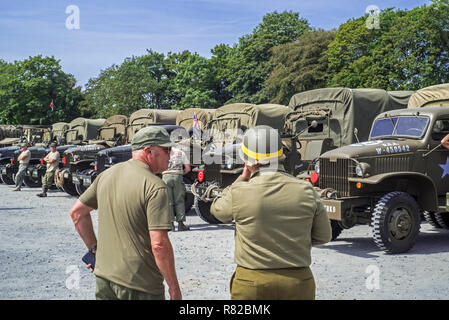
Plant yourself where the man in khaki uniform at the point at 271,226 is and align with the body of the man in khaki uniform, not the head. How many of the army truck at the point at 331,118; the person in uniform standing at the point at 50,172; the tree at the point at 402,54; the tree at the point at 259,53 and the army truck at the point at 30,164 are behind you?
0

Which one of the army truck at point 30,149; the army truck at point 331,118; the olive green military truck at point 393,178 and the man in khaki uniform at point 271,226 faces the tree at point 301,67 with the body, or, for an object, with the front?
the man in khaki uniform

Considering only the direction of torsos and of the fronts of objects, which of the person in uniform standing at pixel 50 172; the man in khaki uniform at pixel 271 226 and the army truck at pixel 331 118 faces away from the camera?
the man in khaki uniform

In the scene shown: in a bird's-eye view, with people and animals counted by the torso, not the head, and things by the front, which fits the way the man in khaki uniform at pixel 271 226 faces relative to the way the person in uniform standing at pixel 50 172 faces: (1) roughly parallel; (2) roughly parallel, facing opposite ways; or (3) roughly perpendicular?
roughly parallel, facing opposite ways

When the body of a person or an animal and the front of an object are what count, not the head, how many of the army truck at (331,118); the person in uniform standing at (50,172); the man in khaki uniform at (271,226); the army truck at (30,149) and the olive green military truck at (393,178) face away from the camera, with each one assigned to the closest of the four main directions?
1

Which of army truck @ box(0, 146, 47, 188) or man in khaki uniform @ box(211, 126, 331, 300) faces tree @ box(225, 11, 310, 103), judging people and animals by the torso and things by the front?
the man in khaki uniform

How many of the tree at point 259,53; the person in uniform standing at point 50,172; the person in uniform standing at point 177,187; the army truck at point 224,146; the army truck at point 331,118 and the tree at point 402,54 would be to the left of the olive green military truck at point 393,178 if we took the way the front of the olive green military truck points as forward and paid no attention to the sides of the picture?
0

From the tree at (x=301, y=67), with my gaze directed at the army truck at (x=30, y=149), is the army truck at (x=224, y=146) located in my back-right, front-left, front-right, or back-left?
front-left

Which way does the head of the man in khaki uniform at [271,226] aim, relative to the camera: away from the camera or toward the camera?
away from the camera

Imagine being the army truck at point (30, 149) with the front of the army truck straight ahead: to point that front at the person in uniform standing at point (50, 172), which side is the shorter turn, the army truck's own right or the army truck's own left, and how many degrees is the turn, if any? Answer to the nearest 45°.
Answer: approximately 45° to the army truck's own left

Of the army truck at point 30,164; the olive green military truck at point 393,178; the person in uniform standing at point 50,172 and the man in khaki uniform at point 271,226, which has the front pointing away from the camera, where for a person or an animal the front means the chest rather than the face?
the man in khaki uniform

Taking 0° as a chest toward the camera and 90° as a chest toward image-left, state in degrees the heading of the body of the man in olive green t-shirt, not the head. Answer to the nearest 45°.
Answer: approximately 225°

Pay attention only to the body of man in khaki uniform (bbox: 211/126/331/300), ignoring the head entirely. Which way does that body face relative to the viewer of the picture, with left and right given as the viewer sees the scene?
facing away from the viewer

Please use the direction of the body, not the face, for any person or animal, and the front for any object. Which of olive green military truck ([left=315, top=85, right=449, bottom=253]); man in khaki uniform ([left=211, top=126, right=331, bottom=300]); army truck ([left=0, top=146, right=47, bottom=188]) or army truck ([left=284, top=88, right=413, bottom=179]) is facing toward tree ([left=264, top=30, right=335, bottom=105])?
the man in khaki uniform

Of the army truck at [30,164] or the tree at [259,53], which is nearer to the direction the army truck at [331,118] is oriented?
the army truck

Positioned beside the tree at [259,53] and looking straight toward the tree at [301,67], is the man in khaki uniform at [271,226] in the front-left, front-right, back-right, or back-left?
front-right

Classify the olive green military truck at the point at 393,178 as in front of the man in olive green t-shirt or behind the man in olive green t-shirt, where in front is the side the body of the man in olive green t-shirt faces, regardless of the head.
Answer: in front

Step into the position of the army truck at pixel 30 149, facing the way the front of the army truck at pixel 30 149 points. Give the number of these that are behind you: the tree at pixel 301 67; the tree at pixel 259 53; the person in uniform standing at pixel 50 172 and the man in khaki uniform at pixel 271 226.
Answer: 2
